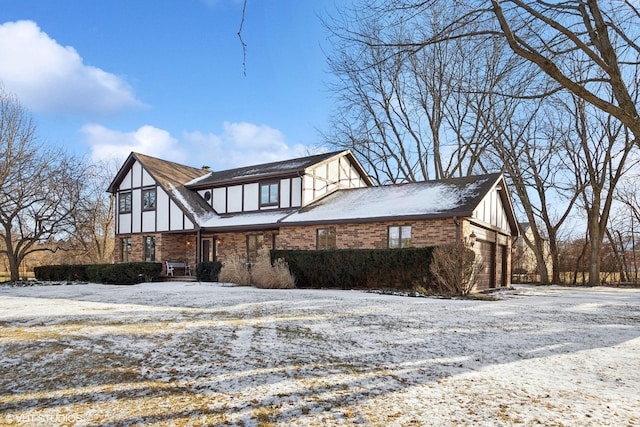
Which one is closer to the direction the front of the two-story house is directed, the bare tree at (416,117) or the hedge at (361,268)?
the hedge

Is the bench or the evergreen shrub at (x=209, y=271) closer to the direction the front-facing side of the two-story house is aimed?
the evergreen shrub

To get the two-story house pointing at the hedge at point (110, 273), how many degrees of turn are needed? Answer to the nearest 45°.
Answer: approximately 45° to its right

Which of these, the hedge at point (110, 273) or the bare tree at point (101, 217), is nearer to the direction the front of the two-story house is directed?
the hedge

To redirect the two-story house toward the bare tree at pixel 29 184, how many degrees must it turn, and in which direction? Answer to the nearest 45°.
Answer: approximately 45° to its right

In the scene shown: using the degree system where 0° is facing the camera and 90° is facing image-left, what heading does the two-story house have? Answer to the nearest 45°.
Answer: approximately 45°
